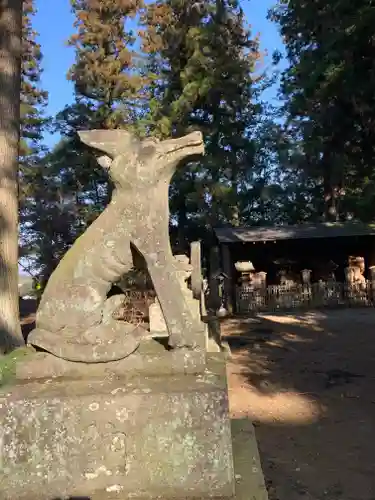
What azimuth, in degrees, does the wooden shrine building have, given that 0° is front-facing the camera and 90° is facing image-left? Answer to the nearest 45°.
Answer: approximately 0°

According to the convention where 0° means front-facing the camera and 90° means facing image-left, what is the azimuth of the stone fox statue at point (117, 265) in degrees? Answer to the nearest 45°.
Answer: approximately 270°

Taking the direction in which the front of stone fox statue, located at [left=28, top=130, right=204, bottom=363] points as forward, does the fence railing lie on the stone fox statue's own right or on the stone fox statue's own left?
on the stone fox statue's own left

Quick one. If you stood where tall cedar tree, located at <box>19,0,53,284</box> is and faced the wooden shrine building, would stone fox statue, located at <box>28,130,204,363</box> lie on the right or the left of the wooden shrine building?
right

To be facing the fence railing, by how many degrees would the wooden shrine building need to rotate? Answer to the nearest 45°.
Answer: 0° — it already faces it

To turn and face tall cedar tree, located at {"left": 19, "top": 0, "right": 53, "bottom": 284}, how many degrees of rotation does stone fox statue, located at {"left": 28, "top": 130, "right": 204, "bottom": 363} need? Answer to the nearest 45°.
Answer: approximately 90° to its left

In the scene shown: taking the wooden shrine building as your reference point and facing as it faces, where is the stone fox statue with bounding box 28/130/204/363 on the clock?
The stone fox statue is roughly at 12 o'clock from the wooden shrine building.

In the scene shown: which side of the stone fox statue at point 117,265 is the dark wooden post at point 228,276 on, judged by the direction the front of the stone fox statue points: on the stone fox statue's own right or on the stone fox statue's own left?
on the stone fox statue's own left

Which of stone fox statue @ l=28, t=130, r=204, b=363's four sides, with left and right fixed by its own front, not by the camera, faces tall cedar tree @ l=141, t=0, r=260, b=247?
left

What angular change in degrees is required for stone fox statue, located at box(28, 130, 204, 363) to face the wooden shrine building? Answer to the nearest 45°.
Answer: approximately 45° to its left

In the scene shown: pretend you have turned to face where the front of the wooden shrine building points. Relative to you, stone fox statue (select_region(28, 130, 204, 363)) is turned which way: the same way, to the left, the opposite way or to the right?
to the left
